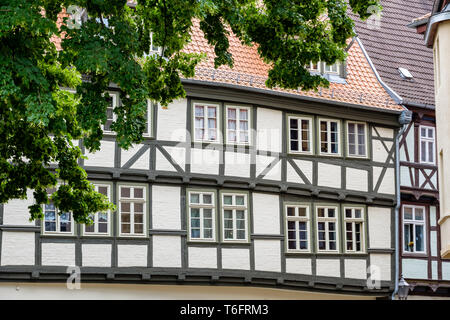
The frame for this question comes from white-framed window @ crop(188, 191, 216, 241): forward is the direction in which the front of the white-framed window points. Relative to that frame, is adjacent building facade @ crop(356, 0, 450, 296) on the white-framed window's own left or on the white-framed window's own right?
on the white-framed window's own left

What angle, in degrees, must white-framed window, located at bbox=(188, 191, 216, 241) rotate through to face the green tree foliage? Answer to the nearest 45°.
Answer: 0° — it already faces it

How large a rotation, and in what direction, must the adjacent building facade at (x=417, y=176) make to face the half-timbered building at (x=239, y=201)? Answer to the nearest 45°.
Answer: approximately 45° to its right

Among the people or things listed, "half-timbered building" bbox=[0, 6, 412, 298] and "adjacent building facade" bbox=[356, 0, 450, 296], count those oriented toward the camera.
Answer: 2

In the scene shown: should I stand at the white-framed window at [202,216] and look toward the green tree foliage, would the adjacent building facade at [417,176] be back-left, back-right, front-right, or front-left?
back-left

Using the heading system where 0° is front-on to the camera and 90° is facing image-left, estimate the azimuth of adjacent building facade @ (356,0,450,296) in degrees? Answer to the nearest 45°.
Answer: approximately 0°

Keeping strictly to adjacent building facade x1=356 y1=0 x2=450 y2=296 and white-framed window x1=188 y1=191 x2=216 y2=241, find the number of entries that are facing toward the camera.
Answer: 2

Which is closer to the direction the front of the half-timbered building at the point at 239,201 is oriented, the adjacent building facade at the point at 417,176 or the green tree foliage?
the green tree foliage

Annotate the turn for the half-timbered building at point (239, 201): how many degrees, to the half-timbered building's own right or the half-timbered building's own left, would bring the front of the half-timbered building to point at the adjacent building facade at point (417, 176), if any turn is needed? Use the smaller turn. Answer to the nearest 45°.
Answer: approximately 135° to the half-timbered building's own left
